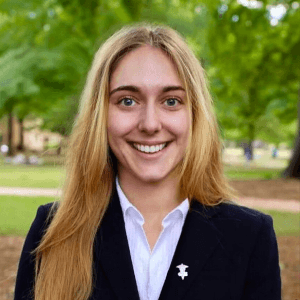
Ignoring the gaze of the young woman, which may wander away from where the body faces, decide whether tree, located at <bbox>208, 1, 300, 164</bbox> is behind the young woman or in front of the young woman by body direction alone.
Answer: behind

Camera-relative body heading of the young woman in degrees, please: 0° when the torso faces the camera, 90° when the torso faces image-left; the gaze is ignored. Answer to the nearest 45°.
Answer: approximately 0°
